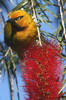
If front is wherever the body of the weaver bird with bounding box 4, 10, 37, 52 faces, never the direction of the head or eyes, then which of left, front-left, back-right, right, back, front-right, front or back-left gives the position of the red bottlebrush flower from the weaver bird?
front-left
